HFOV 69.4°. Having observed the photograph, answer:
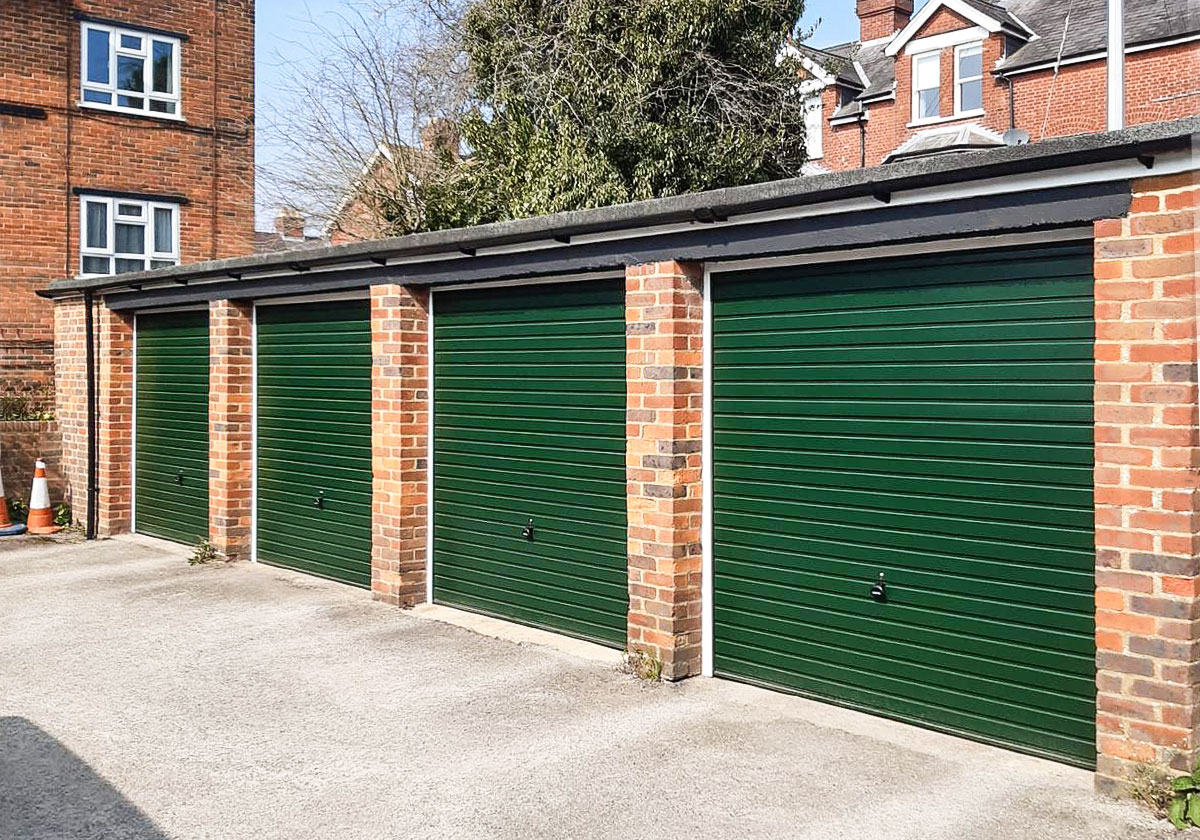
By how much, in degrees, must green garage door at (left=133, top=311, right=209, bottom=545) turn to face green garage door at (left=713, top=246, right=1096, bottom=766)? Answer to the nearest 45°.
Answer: approximately 90° to its left

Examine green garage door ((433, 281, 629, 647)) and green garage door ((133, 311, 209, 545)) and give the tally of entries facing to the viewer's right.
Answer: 0

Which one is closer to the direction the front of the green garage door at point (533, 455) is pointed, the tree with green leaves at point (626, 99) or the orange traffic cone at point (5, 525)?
the orange traffic cone

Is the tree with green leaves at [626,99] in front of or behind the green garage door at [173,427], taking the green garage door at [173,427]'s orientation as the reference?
behind

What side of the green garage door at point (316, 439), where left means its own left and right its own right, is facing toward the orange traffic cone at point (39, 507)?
right

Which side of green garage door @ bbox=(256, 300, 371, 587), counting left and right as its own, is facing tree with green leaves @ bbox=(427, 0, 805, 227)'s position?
back

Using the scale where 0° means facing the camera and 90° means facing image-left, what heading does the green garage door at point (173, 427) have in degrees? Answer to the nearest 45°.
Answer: approximately 45°

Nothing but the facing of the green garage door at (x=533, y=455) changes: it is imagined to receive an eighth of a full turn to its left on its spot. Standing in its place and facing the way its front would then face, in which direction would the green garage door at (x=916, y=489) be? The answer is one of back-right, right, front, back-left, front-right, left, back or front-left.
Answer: front-left

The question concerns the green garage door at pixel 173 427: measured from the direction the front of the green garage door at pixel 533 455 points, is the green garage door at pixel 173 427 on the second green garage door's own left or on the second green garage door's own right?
on the second green garage door's own right

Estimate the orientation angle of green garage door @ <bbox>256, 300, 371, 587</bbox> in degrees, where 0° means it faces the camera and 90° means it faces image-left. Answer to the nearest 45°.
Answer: approximately 45°

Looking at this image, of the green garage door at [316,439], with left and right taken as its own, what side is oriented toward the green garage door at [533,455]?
left

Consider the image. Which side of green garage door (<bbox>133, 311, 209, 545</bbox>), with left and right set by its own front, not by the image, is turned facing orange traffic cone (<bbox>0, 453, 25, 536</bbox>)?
right
